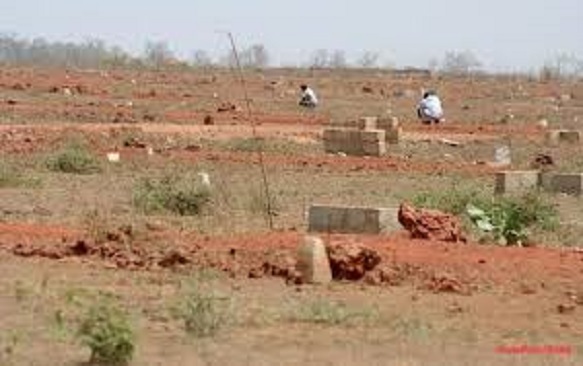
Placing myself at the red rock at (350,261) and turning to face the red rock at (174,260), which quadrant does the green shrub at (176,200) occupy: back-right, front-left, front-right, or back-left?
front-right

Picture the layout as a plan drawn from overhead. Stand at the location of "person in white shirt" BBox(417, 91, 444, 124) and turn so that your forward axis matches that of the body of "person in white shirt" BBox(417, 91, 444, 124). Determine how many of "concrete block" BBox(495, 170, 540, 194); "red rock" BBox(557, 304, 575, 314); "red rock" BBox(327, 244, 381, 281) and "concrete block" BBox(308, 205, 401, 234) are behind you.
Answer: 4

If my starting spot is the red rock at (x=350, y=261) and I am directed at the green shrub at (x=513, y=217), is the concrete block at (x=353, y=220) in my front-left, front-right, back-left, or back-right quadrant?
front-left

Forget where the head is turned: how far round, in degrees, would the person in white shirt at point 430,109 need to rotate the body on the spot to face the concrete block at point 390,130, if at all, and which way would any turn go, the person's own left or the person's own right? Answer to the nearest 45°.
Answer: approximately 180°

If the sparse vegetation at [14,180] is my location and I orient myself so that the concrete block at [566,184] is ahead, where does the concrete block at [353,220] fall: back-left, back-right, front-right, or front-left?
front-right

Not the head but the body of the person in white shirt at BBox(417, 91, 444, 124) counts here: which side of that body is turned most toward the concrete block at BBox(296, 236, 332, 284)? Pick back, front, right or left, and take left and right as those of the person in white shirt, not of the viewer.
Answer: back

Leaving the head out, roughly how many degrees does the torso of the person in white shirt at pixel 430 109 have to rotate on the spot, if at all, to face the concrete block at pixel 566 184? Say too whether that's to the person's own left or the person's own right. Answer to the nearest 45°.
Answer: approximately 180°

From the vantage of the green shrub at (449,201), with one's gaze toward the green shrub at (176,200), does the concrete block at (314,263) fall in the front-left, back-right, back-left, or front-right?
front-left

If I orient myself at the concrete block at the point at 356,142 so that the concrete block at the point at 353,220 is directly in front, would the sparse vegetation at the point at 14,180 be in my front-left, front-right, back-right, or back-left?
front-right

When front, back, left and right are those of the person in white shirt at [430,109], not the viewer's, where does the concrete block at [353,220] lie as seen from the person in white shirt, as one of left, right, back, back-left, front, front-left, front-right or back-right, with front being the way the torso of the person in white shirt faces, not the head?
back

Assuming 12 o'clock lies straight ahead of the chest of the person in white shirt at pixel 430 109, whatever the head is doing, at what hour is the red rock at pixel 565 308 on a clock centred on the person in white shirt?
The red rock is roughly at 6 o'clock from the person in white shirt.

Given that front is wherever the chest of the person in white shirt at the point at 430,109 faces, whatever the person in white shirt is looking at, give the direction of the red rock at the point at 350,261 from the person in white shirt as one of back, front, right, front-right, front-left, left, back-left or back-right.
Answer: back
